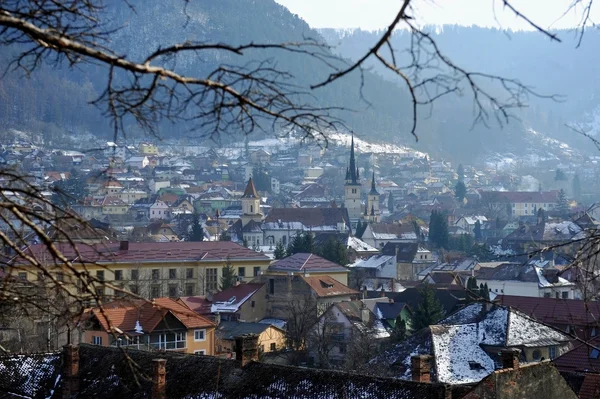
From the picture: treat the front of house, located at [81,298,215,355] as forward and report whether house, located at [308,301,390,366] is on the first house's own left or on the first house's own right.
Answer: on the first house's own left

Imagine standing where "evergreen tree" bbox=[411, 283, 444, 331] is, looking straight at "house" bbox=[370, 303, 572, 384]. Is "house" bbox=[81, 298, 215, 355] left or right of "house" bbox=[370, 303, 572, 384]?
right

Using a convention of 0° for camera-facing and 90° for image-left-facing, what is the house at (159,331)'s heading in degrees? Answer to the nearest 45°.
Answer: approximately 0°

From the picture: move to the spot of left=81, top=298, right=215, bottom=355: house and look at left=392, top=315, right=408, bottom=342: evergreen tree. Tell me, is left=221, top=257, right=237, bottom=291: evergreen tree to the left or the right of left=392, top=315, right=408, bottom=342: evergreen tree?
left

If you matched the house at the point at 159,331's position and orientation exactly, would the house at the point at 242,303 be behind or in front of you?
behind

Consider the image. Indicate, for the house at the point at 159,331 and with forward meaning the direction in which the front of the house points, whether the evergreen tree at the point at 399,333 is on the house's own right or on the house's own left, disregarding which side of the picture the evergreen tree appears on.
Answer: on the house's own left

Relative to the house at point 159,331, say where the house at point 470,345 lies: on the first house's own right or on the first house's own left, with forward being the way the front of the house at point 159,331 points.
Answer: on the first house's own left

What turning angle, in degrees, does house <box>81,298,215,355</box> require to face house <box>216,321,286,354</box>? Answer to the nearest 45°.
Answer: approximately 135° to its left

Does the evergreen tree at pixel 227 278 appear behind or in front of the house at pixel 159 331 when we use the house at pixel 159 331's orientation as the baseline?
behind
